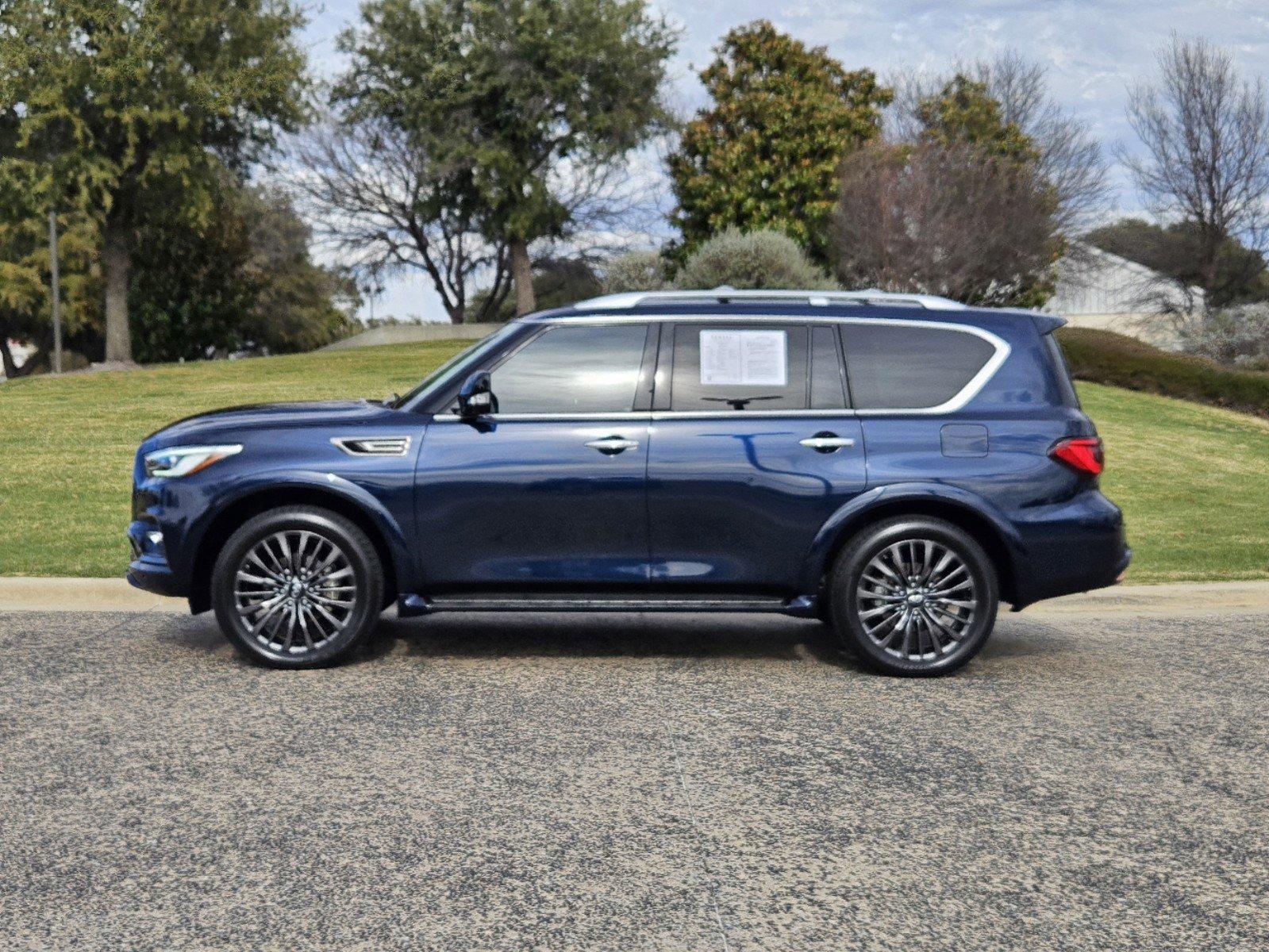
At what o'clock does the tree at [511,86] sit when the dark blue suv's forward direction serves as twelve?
The tree is roughly at 3 o'clock from the dark blue suv.

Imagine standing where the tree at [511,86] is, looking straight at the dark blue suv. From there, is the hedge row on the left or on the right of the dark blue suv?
left

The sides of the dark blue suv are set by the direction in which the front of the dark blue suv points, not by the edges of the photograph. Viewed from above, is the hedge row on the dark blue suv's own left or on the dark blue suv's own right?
on the dark blue suv's own right

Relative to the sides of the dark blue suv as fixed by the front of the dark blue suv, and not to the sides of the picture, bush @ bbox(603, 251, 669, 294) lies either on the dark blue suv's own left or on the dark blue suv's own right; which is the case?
on the dark blue suv's own right

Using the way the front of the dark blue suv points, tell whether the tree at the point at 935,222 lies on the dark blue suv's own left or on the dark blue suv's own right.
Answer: on the dark blue suv's own right

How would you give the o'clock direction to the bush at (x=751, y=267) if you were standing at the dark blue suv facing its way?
The bush is roughly at 3 o'clock from the dark blue suv.

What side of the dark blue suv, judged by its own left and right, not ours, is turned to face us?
left

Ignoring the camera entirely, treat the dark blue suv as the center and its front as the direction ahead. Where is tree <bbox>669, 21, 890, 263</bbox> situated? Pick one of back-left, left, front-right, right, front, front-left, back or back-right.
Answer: right

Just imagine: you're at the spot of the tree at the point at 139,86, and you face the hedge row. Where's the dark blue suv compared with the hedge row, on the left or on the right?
right

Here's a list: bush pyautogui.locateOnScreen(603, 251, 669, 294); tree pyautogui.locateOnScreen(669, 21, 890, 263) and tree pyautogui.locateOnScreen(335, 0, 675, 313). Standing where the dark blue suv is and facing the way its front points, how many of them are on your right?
3
